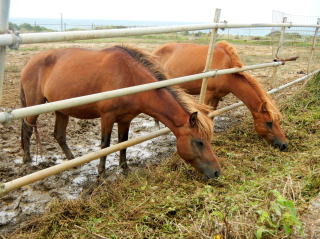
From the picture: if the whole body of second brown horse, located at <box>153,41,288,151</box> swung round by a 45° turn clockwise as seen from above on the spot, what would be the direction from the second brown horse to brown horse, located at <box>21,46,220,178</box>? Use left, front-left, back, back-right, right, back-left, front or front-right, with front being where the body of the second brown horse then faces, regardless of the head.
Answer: right

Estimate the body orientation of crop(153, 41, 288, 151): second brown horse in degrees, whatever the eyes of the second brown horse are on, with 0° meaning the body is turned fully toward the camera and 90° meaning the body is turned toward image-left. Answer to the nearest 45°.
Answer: approximately 270°
